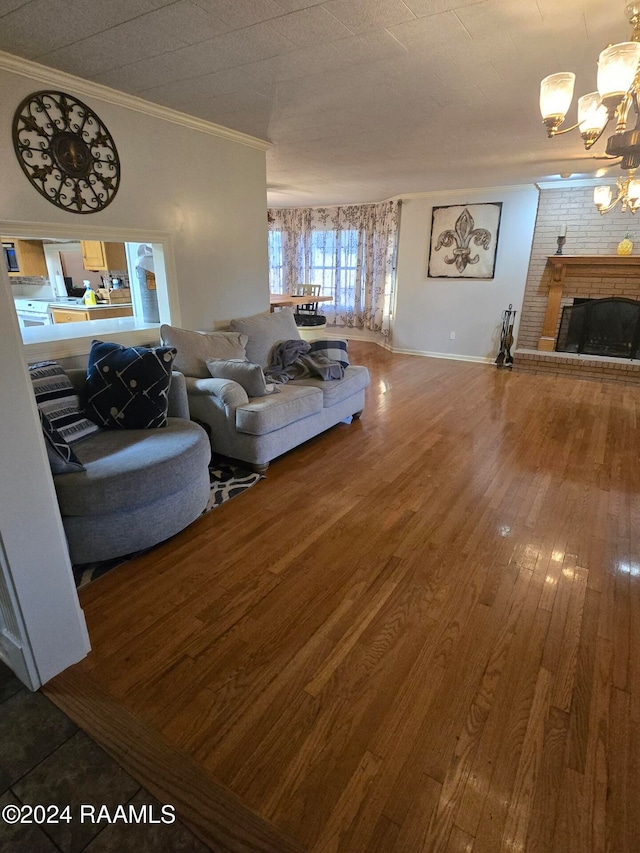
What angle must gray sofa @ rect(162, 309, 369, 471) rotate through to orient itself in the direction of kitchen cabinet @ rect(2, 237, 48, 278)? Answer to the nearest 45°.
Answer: approximately 180°

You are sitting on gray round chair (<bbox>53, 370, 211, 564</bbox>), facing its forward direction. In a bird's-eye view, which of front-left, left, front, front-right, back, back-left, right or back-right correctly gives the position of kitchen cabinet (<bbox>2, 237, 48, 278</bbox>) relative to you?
back-left

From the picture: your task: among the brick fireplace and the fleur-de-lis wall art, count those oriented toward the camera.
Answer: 2

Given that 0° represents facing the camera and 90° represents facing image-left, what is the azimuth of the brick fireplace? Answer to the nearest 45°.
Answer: approximately 0°

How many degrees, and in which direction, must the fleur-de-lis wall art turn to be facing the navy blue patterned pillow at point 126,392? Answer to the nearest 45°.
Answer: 0° — it already faces it

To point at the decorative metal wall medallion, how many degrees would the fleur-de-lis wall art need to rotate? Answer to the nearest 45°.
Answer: approximately 45° to its right

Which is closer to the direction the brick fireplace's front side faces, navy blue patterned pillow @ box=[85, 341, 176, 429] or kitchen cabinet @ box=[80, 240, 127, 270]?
the navy blue patterned pillow

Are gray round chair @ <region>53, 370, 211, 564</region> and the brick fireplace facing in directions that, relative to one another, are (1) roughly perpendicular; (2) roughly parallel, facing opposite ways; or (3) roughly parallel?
roughly perpendicular

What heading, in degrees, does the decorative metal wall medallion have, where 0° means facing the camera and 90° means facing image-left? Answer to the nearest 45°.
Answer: approximately 315°

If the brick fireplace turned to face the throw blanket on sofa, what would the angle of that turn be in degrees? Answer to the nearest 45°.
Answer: approximately 45° to its right

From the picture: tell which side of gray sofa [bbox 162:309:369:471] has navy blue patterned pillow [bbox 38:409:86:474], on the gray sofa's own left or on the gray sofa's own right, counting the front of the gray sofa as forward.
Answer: on the gray sofa's own right

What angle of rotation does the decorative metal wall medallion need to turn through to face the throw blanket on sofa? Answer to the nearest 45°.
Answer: approximately 45° to its left

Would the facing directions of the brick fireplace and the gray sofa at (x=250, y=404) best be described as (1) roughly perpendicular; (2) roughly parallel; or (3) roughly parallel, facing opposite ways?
roughly perpendicular

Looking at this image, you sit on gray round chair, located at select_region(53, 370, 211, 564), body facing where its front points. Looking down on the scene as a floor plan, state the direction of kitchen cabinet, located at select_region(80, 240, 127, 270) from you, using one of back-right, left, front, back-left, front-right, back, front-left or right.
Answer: back-left

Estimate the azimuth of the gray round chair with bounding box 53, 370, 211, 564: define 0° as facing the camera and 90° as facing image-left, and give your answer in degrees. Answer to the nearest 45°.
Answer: approximately 315°
